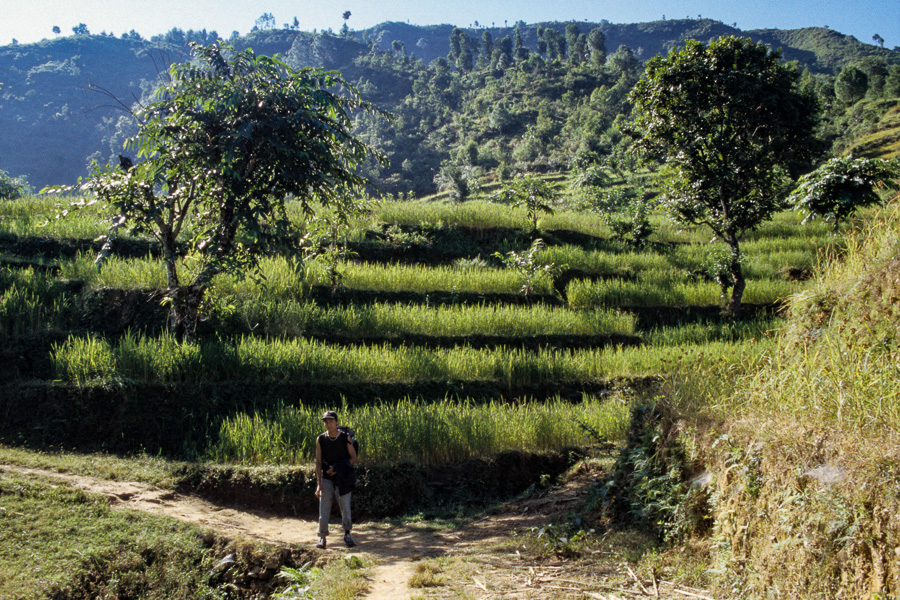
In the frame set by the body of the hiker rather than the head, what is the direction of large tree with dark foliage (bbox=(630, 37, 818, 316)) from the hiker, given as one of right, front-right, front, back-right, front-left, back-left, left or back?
back-left

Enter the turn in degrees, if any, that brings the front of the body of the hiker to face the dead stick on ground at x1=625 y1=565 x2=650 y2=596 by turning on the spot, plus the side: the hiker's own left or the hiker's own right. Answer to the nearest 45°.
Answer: approximately 45° to the hiker's own left

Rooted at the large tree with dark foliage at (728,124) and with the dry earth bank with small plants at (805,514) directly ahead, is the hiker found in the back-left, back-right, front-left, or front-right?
front-right

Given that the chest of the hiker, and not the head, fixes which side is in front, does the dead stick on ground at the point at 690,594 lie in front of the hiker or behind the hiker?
in front

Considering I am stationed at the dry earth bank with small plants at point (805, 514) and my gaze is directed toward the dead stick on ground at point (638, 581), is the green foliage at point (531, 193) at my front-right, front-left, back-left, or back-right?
front-right

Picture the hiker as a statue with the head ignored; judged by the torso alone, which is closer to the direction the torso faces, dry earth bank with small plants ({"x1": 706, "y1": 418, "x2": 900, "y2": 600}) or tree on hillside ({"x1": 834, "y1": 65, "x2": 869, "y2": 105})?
the dry earth bank with small plants

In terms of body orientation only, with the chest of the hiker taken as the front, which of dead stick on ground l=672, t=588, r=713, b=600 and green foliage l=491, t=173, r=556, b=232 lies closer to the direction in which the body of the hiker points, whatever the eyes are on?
the dead stick on ground

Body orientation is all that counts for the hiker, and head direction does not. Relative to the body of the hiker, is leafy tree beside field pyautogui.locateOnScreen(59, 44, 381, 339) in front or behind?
behind

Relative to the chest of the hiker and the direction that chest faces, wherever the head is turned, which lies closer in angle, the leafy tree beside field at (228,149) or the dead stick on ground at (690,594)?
the dead stick on ground

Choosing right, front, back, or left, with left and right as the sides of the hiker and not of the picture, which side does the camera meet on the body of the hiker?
front
